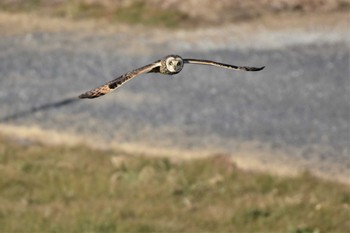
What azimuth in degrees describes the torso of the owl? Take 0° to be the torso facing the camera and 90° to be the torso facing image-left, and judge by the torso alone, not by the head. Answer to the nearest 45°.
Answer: approximately 0°
